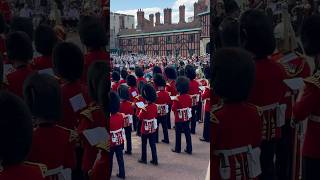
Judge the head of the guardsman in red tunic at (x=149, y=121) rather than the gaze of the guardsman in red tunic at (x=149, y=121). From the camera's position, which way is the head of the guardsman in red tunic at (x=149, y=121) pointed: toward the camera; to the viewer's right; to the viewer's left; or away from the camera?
away from the camera

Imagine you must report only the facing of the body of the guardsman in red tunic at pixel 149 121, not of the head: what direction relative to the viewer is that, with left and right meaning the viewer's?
facing away from the viewer and to the left of the viewer

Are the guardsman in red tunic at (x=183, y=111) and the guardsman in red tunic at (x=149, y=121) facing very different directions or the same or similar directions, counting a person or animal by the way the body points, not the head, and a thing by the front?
same or similar directions

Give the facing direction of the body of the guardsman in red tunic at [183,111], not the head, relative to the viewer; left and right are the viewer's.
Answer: facing away from the viewer and to the left of the viewer
